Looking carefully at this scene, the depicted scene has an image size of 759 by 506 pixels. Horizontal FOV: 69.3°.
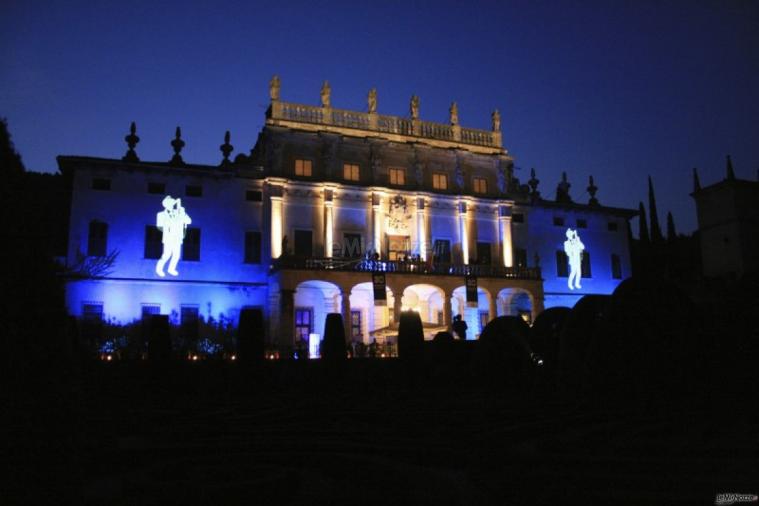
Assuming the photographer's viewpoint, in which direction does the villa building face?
facing the viewer and to the right of the viewer
